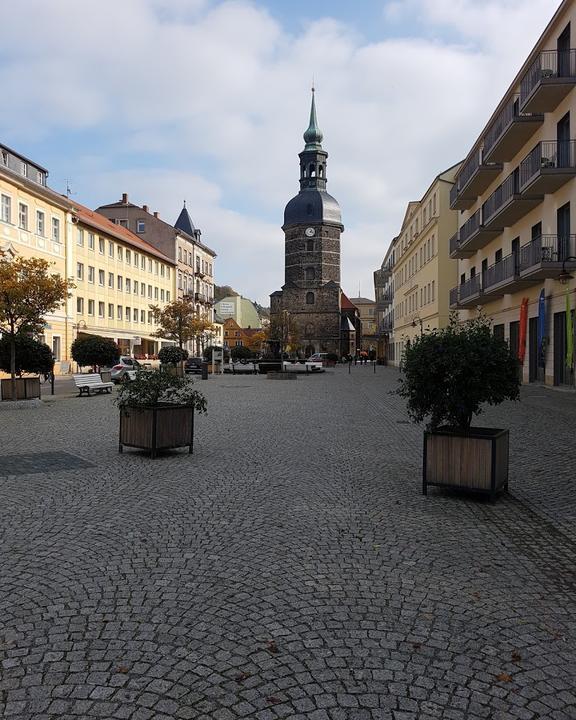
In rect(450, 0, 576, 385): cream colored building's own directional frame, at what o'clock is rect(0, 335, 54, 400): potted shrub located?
The potted shrub is roughly at 11 o'clock from the cream colored building.

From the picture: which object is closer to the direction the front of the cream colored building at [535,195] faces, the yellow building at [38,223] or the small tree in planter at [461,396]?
the yellow building

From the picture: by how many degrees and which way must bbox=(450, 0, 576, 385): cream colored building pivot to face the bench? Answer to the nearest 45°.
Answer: approximately 45° to its left

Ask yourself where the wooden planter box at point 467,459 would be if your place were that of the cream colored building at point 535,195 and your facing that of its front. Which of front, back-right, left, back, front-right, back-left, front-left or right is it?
left

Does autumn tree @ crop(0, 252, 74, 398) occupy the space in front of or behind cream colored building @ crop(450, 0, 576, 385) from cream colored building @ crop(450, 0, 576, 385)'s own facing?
in front

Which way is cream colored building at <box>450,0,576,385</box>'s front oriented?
to the viewer's left

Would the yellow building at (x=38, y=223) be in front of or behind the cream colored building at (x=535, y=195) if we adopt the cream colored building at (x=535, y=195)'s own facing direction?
in front

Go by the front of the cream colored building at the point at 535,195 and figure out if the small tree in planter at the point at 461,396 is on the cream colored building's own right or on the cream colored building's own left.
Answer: on the cream colored building's own left
